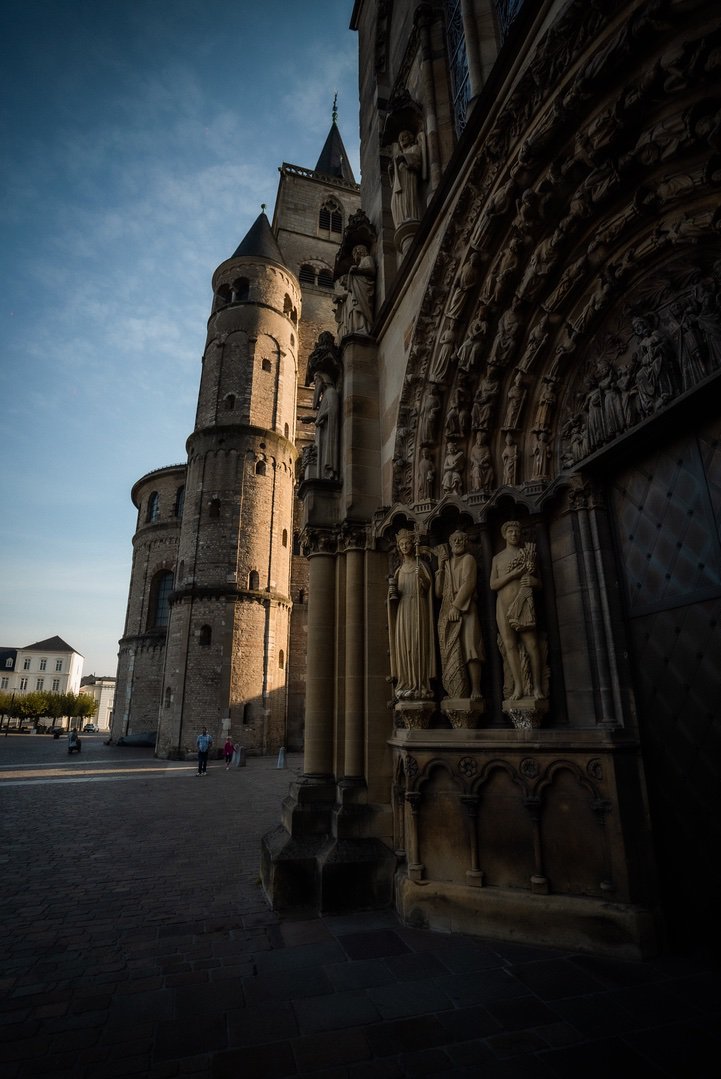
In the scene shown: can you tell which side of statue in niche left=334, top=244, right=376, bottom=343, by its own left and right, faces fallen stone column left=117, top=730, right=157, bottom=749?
right

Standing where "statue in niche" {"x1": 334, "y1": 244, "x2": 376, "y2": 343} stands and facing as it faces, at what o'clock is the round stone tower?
The round stone tower is roughly at 4 o'clock from the statue in niche.

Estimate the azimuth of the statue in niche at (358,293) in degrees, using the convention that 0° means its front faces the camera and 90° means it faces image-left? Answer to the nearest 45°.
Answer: approximately 45°

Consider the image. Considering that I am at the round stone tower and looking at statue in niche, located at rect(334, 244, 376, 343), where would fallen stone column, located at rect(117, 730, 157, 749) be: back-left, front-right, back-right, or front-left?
back-right

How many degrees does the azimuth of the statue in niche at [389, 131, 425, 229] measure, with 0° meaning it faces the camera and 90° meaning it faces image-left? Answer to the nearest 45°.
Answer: approximately 45°
